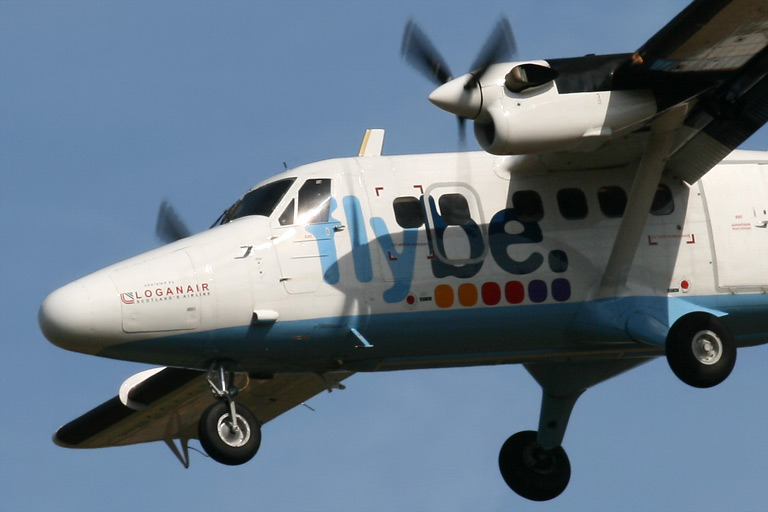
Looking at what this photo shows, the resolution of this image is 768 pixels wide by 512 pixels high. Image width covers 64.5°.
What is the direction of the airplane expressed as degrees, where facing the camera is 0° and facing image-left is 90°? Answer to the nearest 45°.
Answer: approximately 45°
